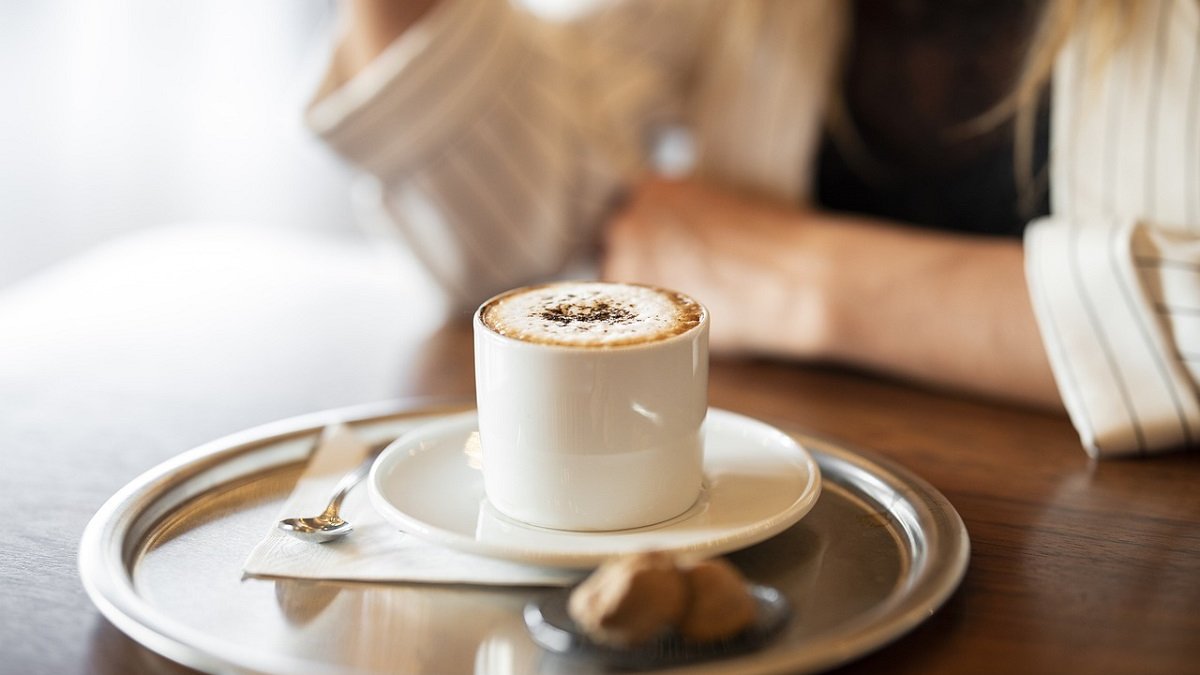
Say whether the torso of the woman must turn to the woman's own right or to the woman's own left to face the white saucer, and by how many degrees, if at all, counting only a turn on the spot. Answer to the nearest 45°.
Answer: approximately 45° to the woman's own left

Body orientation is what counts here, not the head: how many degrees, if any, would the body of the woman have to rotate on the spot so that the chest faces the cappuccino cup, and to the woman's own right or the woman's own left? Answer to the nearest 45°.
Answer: approximately 45° to the woman's own left

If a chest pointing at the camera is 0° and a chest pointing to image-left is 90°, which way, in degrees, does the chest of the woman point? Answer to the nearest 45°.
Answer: approximately 45°

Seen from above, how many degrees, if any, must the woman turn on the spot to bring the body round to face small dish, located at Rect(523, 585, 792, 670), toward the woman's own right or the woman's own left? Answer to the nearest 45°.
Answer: approximately 45° to the woman's own left
